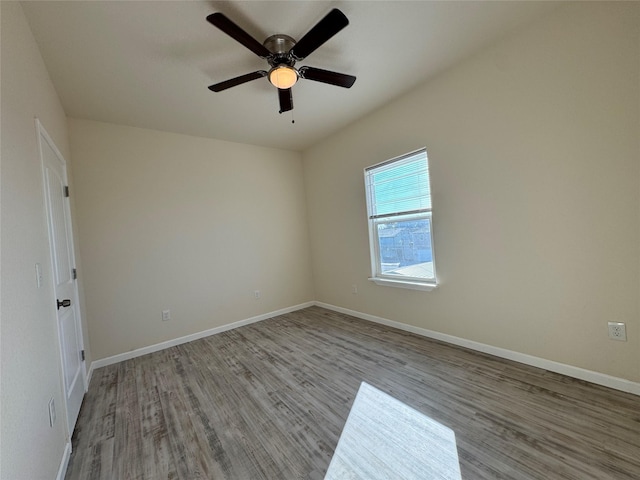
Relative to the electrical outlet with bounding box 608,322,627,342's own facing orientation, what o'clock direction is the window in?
The window is roughly at 3 o'clock from the electrical outlet.

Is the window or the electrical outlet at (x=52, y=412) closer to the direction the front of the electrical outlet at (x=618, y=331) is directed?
the electrical outlet

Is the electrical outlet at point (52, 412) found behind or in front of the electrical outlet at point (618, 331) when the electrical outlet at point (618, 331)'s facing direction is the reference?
in front
